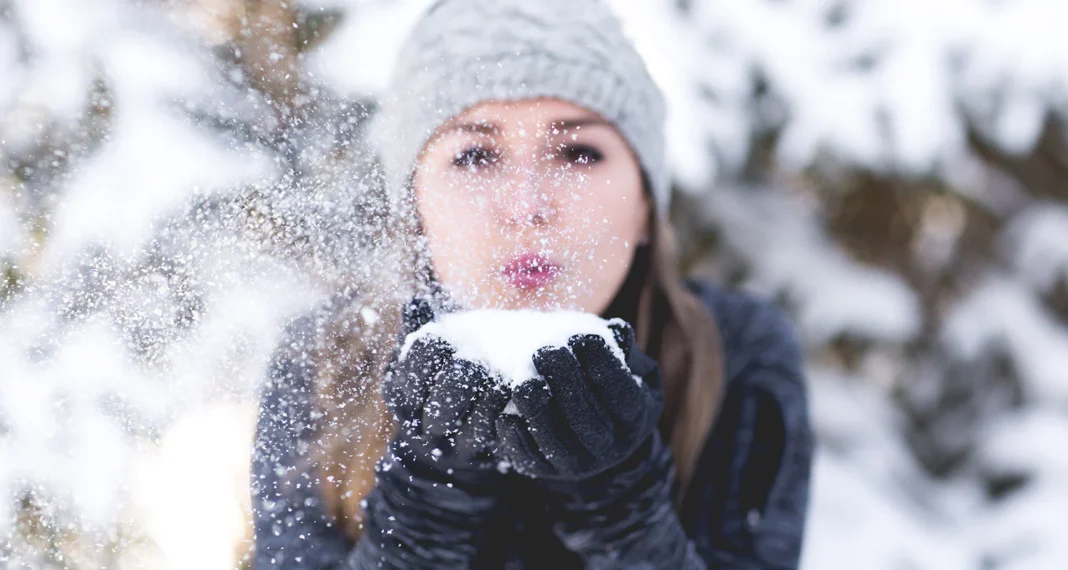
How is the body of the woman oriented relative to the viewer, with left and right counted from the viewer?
facing the viewer

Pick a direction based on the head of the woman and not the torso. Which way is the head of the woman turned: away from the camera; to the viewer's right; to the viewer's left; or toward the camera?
toward the camera
